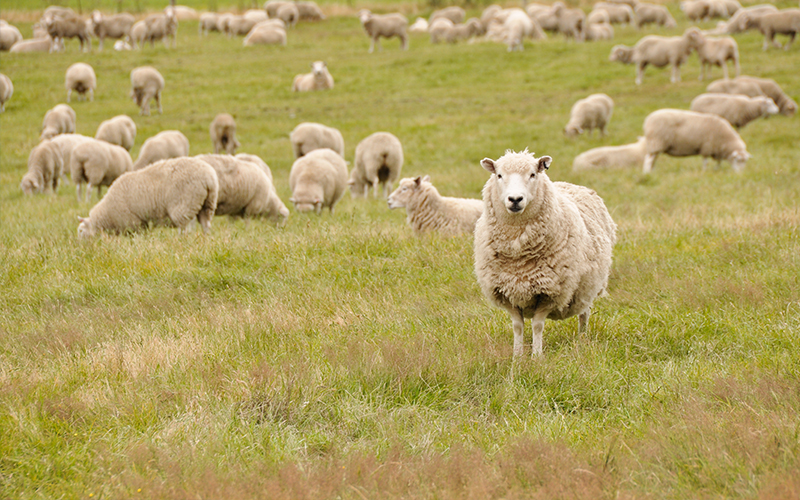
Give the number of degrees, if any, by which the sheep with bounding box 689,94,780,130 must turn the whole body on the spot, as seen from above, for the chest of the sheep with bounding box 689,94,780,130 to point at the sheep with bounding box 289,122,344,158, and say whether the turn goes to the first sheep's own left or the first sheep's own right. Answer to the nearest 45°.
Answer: approximately 135° to the first sheep's own right

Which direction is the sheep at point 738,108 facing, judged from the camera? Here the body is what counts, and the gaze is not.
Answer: to the viewer's right

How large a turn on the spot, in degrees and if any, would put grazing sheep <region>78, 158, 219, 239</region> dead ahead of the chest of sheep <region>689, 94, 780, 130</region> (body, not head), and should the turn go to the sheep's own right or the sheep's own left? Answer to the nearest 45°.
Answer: approximately 135° to the sheep's own right

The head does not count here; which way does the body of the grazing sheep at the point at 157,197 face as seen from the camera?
to the viewer's left

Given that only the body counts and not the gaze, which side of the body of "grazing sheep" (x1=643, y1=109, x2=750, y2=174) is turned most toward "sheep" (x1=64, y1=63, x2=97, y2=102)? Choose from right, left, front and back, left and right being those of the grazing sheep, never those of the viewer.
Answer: back

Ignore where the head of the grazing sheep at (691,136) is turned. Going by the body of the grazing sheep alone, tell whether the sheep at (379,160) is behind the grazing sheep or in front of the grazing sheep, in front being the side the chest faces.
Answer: behind

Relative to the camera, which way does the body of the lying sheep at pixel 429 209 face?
to the viewer's left

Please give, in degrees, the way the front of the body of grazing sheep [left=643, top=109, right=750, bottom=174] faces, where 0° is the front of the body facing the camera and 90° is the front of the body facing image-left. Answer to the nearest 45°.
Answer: approximately 270°

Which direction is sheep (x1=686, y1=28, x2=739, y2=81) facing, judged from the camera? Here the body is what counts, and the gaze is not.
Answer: to the viewer's left

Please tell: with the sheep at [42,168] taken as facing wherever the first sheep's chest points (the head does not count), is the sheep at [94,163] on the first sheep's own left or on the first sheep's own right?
on the first sheep's own left

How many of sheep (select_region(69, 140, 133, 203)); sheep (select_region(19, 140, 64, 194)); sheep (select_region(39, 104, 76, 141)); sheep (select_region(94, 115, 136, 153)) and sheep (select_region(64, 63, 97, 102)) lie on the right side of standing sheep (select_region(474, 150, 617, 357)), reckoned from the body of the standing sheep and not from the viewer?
5

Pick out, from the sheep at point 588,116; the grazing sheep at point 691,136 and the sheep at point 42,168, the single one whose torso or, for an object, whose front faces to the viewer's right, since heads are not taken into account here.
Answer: the grazing sheep
